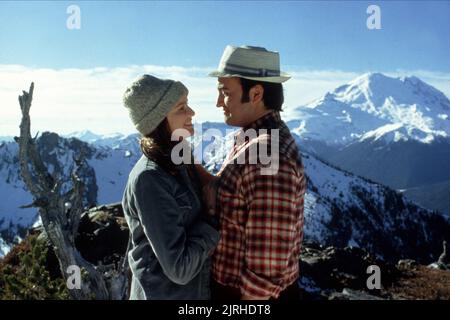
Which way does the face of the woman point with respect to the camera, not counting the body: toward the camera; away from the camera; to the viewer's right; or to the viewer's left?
to the viewer's right

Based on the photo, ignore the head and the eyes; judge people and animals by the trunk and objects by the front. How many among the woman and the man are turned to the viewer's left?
1

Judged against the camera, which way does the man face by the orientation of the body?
to the viewer's left

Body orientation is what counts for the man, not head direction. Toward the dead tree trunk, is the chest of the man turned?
yes

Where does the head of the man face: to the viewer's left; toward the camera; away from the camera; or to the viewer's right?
to the viewer's left

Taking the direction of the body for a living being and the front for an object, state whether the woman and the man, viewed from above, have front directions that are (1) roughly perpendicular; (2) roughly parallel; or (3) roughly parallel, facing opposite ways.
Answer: roughly parallel, facing opposite ways

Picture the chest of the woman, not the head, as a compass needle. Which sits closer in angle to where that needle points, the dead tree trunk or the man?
the man

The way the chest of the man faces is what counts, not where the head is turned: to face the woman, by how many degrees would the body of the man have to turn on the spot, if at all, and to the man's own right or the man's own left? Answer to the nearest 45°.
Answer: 0° — they already face them

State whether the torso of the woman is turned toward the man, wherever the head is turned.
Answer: yes

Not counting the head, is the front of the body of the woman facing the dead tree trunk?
no

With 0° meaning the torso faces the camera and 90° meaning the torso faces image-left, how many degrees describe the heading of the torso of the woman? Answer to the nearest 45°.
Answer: approximately 270°

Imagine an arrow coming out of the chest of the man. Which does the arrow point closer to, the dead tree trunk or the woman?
the woman

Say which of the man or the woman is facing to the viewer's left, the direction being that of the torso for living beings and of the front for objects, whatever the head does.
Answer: the man
